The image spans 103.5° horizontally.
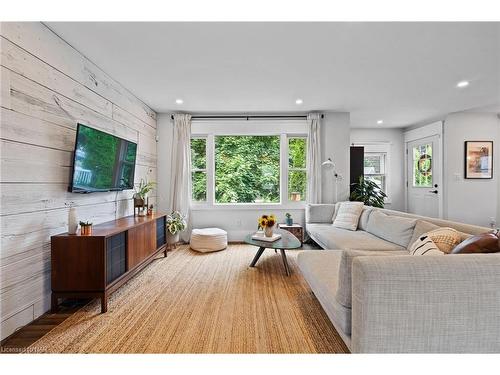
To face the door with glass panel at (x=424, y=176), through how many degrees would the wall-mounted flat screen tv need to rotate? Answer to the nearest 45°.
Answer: approximately 45° to its left

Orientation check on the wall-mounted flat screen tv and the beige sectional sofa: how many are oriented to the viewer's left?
1

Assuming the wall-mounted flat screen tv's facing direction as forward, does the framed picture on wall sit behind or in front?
in front

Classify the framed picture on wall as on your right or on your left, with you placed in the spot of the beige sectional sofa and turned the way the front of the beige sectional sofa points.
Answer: on your right

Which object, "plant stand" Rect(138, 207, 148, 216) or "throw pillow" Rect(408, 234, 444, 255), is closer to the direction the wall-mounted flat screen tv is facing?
the throw pillow

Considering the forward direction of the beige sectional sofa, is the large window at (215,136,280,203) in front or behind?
in front

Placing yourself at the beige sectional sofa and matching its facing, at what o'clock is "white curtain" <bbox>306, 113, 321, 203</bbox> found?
The white curtain is roughly at 2 o'clock from the beige sectional sofa.

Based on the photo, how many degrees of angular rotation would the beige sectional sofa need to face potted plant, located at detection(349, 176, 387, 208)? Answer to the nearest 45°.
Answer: approximately 90° to its right

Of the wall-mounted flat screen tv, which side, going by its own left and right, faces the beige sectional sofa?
front

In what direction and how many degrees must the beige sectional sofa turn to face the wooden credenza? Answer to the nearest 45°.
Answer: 0° — it already faces it

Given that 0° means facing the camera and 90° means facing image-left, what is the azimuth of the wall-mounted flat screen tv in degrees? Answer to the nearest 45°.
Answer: approximately 315°

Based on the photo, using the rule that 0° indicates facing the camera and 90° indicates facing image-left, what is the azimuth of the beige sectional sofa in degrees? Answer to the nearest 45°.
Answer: approximately 90°

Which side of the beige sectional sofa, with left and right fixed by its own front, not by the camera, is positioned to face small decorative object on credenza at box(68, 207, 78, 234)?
front
